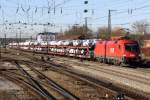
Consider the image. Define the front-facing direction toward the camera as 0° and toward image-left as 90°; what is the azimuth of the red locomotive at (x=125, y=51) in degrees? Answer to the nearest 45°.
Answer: approximately 315°
